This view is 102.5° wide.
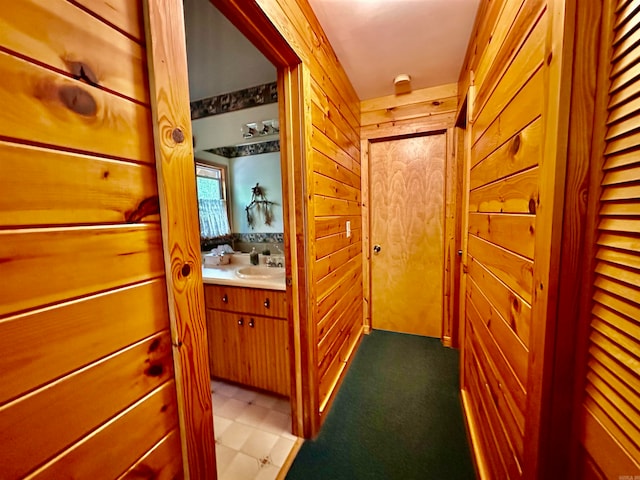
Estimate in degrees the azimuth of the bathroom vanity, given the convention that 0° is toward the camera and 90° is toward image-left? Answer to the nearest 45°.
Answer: approximately 45°

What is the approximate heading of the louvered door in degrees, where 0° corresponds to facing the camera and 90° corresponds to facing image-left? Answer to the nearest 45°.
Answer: approximately 45°

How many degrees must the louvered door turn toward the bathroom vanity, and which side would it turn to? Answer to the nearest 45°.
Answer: approximately 45° to its right

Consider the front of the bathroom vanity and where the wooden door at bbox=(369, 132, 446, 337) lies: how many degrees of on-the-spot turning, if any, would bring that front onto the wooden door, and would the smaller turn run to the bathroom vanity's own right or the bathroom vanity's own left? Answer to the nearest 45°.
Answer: approximately 135° to the bathroom vanity's own left

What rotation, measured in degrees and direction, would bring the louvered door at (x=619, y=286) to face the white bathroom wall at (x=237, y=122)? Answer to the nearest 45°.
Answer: approximately 45° to its right

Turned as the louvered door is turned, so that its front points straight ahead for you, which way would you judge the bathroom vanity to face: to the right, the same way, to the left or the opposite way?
to the left

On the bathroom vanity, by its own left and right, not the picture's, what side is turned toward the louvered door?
left
